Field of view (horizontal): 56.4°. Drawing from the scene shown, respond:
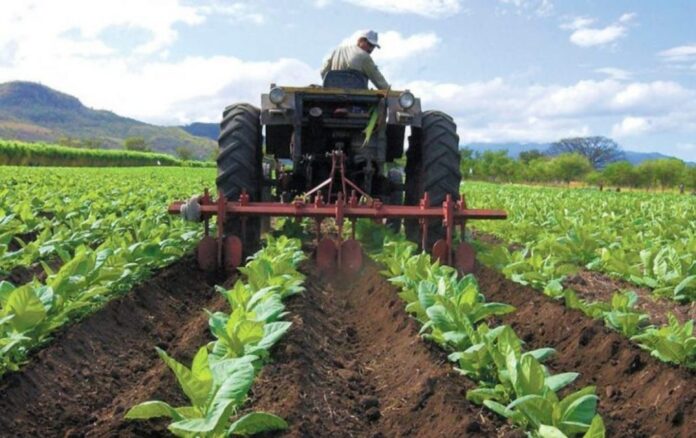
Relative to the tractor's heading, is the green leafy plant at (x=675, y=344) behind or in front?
behind

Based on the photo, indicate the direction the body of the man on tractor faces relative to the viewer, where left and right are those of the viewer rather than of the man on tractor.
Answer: facing away from the viewer and to the right of the viewer

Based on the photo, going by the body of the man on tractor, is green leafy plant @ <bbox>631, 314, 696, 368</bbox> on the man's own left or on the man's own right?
on the man's own right

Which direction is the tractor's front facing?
away from the camera

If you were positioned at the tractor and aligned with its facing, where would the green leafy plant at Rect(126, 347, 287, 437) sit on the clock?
The green leafy plant is roughly at 6 o'clock from the tractor.
